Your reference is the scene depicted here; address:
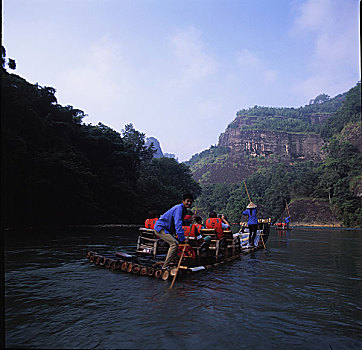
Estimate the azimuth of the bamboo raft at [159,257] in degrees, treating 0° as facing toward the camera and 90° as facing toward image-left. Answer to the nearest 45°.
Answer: approximately 225°

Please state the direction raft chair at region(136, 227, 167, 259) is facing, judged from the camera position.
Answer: facing away from the viewer and to the right of the viewer

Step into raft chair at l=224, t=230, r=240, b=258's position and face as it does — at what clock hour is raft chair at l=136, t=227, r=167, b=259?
raft chair at l=136, t=227, r=167, b=259 is roughly at 6 o'clock from raft chair at l=224, t=230, r=240, b=258.

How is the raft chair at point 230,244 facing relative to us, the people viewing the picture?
facing away from the viewer and to the right of the viewer

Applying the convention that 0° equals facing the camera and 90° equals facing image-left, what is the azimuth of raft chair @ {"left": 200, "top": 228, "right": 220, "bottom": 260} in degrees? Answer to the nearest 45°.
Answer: approximately 225°
